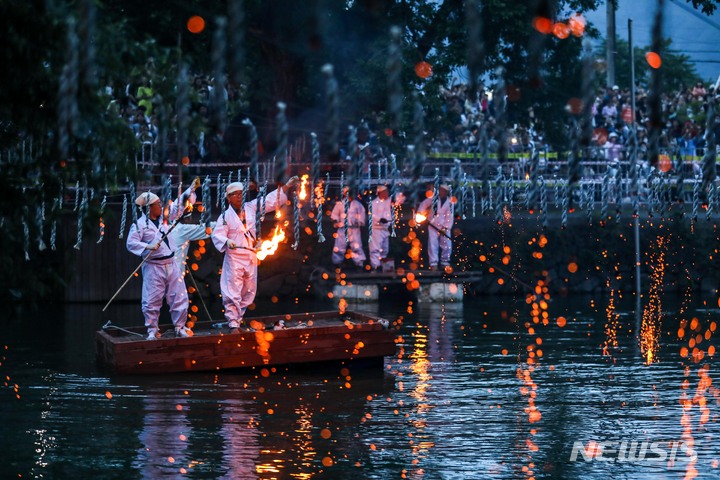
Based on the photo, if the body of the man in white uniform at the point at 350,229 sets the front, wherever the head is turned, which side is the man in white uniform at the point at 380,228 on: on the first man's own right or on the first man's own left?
on the first man's own left

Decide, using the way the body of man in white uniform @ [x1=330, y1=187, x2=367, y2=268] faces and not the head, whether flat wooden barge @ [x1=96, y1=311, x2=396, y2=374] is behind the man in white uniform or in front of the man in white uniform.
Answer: in front

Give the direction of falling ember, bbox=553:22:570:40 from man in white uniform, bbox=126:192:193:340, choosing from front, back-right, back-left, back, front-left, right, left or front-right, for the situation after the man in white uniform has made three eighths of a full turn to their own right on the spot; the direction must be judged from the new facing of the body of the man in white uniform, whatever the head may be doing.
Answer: back-right

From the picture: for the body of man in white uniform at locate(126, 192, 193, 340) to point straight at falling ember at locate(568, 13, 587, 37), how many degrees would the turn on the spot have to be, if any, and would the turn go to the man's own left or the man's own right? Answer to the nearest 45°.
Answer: approximately 90° to the man's own left

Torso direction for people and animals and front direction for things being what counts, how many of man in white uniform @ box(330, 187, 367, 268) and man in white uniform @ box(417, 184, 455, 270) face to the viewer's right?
0

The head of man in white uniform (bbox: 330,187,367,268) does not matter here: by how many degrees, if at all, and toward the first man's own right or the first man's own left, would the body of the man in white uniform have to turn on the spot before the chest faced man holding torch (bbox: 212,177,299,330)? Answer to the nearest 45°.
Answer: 0° — they already face them

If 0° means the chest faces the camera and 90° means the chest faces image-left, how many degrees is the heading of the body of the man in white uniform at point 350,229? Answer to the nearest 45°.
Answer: approximately 0°

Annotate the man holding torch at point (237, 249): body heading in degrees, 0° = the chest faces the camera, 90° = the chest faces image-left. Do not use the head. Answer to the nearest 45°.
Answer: approximately 315°
